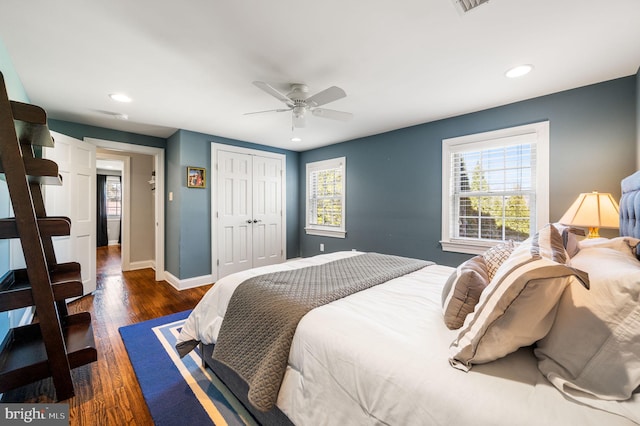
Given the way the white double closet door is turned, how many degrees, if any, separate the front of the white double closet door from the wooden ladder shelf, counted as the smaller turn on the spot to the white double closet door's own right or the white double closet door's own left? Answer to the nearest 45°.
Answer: approximately 45° to the white double closet door's own right

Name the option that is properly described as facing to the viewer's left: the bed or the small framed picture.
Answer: the bed

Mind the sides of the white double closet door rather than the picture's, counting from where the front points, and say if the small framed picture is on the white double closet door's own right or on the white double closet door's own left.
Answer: on the white double closet door's own right

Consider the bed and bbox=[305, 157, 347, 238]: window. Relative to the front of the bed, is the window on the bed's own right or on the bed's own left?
on the bed's own right

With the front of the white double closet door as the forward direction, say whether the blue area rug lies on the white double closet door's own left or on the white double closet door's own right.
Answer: on the white double closet door's own right

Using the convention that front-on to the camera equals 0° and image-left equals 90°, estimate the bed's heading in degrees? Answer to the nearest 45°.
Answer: approximately 90°

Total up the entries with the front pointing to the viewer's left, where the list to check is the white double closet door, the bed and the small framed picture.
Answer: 1

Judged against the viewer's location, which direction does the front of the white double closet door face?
facing the viewer and to the right of the viewer

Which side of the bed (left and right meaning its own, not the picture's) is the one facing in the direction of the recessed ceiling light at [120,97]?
front

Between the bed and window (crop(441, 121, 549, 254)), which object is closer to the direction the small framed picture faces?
the bed

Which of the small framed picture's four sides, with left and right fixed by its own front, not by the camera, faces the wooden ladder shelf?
front

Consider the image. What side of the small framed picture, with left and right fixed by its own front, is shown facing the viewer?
front

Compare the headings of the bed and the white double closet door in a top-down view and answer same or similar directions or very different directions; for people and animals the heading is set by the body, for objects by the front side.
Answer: very different directions

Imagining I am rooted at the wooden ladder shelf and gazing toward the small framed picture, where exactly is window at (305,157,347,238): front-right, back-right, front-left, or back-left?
front-right

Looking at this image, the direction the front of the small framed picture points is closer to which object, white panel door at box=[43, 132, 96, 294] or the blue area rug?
the blue area rug

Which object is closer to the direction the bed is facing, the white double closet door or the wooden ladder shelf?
the wooden ladder shelf

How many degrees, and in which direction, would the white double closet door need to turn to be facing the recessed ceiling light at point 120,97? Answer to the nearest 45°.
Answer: approximately 90° to its right
